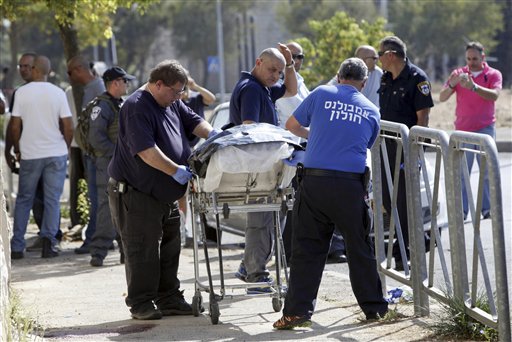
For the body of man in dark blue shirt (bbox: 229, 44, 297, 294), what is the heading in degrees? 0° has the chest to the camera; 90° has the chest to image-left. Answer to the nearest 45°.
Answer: approximately 315°

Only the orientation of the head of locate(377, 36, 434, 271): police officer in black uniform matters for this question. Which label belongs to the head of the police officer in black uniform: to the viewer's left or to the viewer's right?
to the viewer's left

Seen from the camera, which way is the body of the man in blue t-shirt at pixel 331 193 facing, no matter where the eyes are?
away from the camera

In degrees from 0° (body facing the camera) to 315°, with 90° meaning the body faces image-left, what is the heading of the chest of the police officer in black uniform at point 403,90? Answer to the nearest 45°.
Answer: approximately 45°

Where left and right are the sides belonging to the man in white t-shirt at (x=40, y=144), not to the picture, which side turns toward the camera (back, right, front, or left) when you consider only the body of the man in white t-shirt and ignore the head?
back

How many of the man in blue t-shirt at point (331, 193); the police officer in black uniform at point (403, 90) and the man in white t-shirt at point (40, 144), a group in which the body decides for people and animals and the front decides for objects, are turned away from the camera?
2

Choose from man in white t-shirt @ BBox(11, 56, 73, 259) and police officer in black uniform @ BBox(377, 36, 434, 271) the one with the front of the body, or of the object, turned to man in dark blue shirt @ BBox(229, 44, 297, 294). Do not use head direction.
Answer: the police officer in black uniform

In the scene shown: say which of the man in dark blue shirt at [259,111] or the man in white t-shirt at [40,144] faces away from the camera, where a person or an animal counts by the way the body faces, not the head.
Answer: the man in white t-shirt

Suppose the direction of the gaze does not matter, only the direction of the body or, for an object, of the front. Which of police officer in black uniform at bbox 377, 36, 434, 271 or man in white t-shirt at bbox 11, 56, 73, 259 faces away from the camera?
the man in white t-shirt

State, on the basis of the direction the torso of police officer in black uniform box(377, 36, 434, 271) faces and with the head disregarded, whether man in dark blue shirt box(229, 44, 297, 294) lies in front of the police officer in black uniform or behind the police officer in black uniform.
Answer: in front

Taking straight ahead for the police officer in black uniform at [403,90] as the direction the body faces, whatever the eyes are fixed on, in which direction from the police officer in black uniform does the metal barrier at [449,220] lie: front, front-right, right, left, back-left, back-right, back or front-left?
front-left
